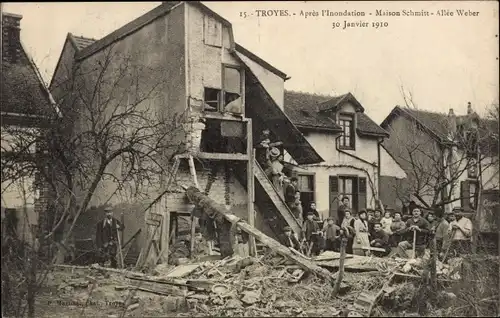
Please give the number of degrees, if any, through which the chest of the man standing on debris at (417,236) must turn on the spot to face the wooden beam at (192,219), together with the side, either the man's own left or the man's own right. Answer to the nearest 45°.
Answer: approximately 90° to the man's own right

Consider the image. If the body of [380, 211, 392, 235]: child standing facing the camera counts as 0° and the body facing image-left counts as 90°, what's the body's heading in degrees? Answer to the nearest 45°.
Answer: approximately 0°

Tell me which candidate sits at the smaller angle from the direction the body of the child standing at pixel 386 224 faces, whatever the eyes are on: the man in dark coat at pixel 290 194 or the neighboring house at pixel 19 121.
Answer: the neighboring house

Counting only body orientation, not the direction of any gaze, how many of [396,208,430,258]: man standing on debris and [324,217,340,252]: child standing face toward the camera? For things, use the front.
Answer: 2

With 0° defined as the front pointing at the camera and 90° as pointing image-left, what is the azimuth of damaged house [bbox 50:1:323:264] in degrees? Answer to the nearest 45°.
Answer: approximately 315°

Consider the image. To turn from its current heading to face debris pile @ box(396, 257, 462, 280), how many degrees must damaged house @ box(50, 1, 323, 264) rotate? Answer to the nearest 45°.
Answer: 0° — it already faces it

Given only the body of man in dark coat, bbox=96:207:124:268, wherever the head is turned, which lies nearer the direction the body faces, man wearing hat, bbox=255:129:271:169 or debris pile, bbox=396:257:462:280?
the debris pile

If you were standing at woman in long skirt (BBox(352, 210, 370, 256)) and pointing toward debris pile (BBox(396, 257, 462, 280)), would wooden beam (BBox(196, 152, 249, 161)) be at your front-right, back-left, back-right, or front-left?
back-right
